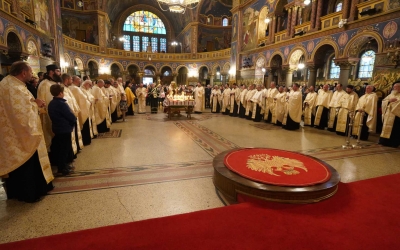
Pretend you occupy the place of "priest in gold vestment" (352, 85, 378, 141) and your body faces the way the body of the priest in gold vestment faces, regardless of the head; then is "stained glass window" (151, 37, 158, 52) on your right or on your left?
on your right

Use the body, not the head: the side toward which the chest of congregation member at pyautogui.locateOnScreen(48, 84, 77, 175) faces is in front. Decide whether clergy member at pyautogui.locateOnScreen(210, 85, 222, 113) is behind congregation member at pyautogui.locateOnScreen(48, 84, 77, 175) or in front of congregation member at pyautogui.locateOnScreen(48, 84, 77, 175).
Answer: in front

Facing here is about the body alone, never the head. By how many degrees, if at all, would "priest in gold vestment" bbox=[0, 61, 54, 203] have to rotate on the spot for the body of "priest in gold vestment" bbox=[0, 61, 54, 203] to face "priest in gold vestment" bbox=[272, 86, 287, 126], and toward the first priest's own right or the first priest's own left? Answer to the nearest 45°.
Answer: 0° — they already face them

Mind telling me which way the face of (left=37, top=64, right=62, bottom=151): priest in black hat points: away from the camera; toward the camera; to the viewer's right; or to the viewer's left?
to the viewer's right

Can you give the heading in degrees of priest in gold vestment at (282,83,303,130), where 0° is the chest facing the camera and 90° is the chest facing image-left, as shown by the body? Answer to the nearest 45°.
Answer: approximately 90°

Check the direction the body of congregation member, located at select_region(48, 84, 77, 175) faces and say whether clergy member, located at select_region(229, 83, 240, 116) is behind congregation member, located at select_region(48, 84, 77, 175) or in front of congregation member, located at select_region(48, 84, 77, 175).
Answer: in front

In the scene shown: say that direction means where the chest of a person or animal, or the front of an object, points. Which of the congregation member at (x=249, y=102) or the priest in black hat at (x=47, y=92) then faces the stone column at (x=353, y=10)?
the priest in black hat at (x=47, y=92)

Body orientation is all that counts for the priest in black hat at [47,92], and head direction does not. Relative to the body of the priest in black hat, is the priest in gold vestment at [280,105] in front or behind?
in front

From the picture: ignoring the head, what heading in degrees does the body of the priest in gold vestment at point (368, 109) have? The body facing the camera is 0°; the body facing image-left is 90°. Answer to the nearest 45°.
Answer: approximately 45°

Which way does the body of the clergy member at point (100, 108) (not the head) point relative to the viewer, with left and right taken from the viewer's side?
facing to the right of the viewer

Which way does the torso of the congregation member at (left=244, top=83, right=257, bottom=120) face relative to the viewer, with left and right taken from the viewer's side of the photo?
facing to the left of the viewer

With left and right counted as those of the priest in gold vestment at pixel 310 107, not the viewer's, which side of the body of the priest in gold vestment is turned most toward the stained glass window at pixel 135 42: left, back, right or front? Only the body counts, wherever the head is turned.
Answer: right

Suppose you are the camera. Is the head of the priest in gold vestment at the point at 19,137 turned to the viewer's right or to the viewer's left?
to the viewer's right
